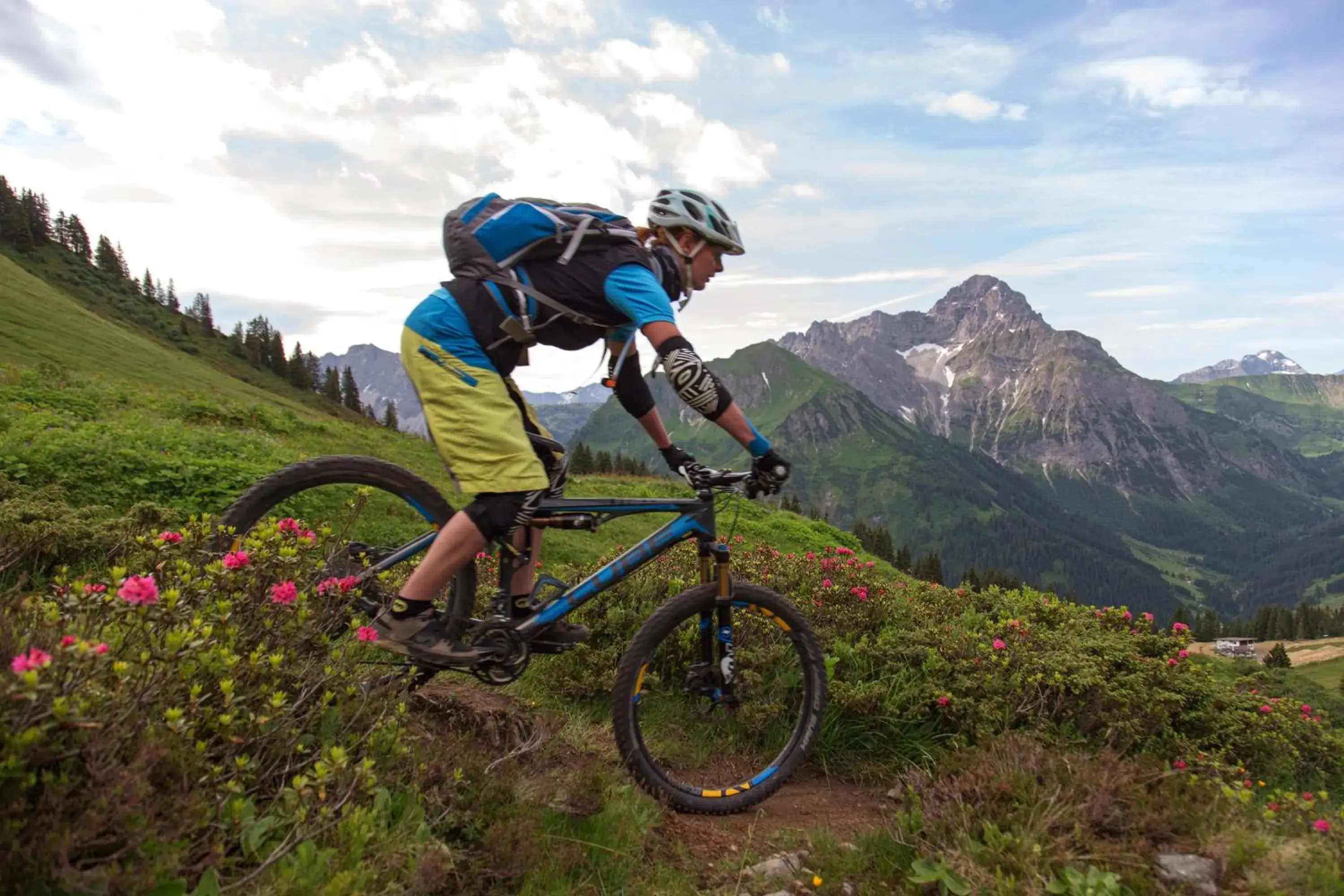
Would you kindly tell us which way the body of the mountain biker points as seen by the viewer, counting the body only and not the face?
to the viewer's right

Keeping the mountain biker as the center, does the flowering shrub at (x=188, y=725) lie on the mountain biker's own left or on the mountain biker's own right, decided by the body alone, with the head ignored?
on the mountain biker's own right

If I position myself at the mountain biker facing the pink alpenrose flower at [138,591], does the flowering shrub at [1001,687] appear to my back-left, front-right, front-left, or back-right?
back-left

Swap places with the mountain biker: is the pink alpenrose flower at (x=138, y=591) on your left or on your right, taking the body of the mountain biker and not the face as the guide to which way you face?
on your right

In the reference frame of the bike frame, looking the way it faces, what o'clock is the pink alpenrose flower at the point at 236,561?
The pink alpenrose flower is roughly at 5 o'clock from the bike frame.

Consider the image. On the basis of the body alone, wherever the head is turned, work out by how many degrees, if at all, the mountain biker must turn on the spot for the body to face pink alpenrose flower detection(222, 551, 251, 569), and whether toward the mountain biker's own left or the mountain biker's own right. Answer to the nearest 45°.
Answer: approximately 135° to the mountain biker's own right

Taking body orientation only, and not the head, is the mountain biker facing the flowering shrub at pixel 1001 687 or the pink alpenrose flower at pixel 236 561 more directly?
the flowering shrub

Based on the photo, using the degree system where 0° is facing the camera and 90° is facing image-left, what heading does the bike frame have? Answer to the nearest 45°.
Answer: approximately 270°

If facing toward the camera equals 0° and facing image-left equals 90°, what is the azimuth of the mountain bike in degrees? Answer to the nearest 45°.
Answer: approximately 270°

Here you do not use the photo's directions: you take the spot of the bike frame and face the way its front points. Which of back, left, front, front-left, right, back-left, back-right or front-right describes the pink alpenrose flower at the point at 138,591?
back-right
